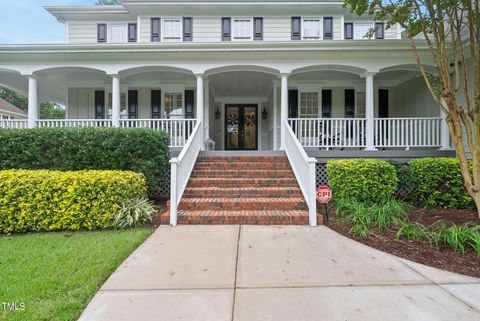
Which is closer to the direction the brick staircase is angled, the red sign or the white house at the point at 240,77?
the red sign

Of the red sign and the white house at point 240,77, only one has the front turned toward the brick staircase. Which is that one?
the white house

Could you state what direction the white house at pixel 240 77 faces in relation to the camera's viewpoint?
facing the viewer

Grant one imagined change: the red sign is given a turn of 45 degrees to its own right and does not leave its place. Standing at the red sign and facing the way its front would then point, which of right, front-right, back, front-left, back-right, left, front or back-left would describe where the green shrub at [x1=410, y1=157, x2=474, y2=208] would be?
back

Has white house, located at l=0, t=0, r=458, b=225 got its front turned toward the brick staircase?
yes

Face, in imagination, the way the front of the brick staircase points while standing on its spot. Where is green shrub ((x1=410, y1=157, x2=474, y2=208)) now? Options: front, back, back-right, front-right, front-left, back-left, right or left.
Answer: left

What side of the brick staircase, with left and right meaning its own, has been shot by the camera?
front

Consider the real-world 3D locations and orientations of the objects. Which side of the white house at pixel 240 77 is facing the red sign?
front
